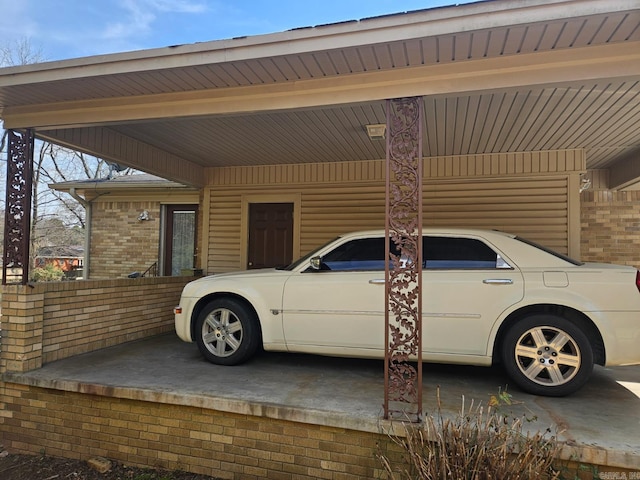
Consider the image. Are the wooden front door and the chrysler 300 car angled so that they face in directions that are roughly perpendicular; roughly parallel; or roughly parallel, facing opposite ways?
roughly perpendicular

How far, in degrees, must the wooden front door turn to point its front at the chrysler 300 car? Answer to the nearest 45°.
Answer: approximately 45° to its left

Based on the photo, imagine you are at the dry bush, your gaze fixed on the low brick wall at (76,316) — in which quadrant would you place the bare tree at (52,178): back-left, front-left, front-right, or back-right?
front-right

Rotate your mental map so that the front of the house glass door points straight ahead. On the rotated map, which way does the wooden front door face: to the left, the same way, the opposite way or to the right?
the same way

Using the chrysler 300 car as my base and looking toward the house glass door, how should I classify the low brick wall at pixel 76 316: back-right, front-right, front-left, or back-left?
front-left

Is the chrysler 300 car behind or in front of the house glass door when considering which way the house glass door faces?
in front

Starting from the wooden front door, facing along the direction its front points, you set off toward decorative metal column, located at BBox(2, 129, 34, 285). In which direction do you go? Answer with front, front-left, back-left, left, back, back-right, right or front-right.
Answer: front-right

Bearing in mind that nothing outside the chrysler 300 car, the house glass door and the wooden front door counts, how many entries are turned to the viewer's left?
1

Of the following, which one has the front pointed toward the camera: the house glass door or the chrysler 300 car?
the house glass door

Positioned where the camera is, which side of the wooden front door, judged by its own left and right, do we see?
front

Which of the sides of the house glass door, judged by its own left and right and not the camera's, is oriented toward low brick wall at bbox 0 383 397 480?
front

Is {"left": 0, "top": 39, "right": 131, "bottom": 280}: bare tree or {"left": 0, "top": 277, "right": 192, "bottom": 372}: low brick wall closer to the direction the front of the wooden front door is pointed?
the low brick wall

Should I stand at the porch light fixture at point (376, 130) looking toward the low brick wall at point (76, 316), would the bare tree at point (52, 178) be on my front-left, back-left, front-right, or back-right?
front-right

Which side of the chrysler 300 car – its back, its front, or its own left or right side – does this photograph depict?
left

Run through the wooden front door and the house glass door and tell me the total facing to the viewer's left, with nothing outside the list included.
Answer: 0

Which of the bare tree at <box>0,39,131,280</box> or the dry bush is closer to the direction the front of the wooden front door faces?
the dry bush

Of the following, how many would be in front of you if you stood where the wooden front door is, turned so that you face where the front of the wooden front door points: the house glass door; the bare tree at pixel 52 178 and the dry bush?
1

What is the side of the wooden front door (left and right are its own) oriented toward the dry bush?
front

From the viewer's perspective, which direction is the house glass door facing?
toward the camera
